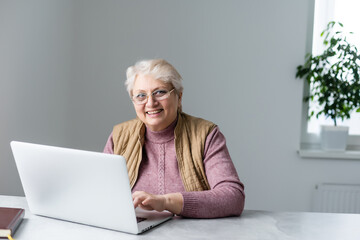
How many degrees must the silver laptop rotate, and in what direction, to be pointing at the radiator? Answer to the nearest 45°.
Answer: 0° — it already faces it

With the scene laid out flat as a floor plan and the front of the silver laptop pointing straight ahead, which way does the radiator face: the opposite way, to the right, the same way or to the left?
the opposite way

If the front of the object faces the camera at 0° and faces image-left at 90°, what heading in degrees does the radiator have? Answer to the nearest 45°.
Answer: approximately 0°

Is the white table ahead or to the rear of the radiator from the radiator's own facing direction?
ahead

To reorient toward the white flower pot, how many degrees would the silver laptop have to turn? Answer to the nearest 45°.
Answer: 0° — it already faces it

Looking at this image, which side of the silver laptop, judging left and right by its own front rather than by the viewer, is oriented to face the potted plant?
front

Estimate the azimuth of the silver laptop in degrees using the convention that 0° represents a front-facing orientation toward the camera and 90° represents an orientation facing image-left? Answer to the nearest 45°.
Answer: approximately 225°

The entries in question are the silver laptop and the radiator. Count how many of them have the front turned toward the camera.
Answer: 1

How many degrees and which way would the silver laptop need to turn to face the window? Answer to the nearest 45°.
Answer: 0° — it already faces it
